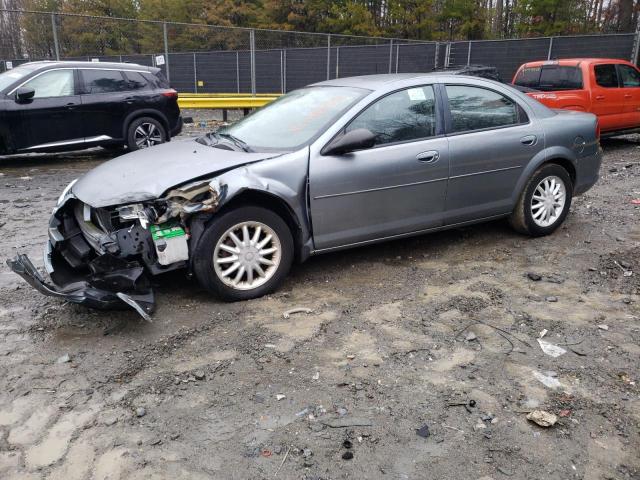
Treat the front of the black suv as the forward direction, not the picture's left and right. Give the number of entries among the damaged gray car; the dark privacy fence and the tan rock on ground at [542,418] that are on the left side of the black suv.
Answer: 2

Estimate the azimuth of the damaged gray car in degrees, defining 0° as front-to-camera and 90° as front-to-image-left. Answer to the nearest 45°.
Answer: approximately 45°

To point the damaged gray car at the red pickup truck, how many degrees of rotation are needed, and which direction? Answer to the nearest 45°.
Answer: approximately 180°

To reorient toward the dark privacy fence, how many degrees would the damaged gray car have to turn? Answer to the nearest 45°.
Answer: approximately 135° to its right

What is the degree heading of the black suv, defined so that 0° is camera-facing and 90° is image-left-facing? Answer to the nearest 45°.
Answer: approximately 90°

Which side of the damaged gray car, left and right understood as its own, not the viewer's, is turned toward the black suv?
right

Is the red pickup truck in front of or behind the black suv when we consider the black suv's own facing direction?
behind

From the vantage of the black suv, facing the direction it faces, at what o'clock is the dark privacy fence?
The dark privacy fence is roughly at 4 o'clock from the black suv.

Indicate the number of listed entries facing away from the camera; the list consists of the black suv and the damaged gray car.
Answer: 0

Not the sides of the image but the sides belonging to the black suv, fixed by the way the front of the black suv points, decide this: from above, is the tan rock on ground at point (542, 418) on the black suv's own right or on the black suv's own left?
on the black suv's own left
